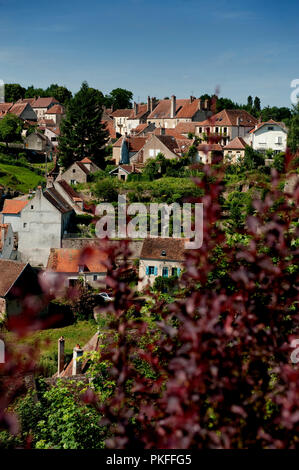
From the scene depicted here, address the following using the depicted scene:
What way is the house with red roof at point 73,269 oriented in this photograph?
toward the camera

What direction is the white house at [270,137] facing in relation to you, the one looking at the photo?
facing the viewer

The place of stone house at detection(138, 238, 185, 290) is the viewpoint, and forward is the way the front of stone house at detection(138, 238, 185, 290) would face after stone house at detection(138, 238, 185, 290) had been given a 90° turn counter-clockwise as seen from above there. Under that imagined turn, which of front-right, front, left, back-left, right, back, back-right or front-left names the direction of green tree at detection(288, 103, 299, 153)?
front-left

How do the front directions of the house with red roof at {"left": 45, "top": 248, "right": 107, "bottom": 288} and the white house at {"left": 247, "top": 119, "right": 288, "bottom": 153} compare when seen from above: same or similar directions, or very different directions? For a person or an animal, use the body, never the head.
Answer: same or similar directions

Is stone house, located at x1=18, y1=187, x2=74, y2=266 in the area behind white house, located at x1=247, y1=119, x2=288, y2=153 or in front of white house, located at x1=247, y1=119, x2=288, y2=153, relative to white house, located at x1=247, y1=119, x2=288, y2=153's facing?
in front

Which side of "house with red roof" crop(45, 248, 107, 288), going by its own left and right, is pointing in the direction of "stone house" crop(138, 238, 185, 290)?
left

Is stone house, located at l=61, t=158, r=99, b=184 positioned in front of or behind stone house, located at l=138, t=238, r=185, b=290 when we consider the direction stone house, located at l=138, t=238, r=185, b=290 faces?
behind

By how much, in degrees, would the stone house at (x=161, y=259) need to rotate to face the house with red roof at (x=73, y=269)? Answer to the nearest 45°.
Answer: approximately 90° to its right

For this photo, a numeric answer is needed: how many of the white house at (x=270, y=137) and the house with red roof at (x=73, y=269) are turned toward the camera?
2

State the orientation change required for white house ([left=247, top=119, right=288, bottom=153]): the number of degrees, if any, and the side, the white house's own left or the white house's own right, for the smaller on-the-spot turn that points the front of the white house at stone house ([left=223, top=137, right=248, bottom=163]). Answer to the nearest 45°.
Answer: approximately 45° to the white house's own right

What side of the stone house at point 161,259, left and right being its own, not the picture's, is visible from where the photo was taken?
front

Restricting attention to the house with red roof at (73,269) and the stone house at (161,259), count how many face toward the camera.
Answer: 2

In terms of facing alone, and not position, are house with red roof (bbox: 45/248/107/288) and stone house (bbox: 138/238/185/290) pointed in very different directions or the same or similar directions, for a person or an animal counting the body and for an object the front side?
same or similar directions

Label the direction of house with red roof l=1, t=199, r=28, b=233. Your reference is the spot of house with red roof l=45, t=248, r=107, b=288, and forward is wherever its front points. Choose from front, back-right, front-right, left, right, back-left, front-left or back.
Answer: back-right

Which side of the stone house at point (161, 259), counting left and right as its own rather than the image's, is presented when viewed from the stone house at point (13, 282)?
right

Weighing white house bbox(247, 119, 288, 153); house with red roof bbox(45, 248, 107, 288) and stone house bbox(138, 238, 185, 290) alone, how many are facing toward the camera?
3

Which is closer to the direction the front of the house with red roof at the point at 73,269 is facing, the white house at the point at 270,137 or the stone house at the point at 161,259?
the stone house
